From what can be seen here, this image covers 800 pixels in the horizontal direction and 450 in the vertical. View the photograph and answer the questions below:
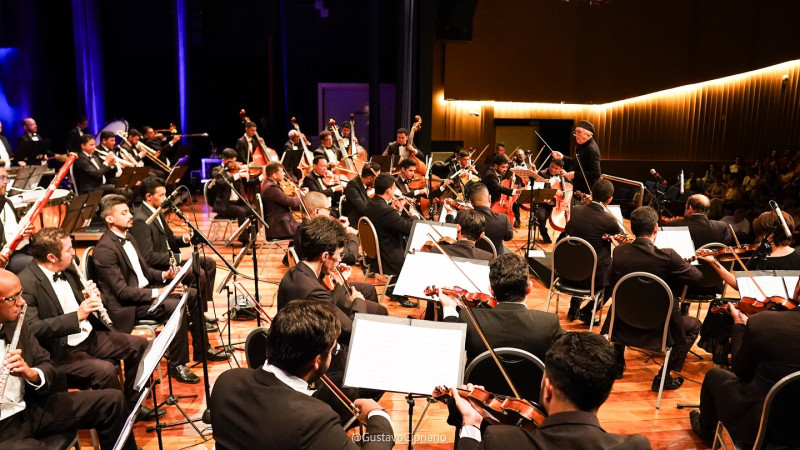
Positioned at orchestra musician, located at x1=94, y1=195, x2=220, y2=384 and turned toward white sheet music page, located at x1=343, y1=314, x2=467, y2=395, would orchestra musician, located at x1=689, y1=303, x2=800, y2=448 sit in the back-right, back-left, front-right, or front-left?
front-left

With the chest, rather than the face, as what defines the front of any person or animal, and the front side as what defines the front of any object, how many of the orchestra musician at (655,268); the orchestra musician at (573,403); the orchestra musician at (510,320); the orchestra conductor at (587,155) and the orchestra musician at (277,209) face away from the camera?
3

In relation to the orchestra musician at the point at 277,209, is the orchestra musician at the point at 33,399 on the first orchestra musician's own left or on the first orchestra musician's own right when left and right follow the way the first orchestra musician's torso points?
on the first orchestra musician's own right

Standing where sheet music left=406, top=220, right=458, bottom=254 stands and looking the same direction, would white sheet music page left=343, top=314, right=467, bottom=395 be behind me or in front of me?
in front

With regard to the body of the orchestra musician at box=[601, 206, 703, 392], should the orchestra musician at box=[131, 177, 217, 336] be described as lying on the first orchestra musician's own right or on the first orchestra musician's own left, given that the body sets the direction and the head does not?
on the first orchestra musician's own left

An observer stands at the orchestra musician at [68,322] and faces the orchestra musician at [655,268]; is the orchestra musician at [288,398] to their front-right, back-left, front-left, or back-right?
front-right

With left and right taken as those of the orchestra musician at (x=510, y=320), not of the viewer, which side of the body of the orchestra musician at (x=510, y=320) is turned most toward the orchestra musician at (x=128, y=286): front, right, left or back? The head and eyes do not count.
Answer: left

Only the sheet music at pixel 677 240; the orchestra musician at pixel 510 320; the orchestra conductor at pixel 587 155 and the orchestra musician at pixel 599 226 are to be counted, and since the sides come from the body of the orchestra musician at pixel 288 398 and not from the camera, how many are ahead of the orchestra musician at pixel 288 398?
4

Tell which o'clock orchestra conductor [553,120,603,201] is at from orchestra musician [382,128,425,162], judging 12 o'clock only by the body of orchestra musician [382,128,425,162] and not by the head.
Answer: orchestra conductor [553,120,603,201] is roughly at 11 o'clock from orchestra musician [382,128,425,162].

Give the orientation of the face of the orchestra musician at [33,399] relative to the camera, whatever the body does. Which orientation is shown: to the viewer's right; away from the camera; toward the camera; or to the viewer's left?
to the viewer's right

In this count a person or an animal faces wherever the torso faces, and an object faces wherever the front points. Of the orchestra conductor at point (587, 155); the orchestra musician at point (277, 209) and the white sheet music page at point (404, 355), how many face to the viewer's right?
1

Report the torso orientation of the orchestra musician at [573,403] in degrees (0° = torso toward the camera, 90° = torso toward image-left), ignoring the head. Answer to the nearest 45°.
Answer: approximately 180°

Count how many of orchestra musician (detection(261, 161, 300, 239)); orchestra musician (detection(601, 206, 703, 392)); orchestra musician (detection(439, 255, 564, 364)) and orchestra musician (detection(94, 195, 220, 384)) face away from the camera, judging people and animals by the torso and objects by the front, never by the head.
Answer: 2

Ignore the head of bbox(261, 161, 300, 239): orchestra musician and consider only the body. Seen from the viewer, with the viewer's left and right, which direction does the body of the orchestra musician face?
facing to the right of the viewer

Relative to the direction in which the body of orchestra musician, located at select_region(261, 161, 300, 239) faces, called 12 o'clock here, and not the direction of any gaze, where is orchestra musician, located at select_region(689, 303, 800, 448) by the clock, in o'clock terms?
orchestra musician, located at select_region(689, 303, 800, 448) is roughly at 2 o'clock from orchestra musician, located at select_region(261, 161, 300, 239).

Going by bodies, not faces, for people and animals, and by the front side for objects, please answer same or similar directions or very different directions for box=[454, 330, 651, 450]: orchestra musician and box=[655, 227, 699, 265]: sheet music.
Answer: very different directions

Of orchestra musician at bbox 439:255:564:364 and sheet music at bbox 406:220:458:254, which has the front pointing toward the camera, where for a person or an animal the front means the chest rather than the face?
the sheet music

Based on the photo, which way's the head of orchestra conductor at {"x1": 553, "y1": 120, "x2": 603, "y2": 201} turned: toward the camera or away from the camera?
toward the camera

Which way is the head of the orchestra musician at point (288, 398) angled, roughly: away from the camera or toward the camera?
away from the camera

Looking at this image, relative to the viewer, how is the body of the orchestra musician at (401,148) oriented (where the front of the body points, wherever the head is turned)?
toward the camera
